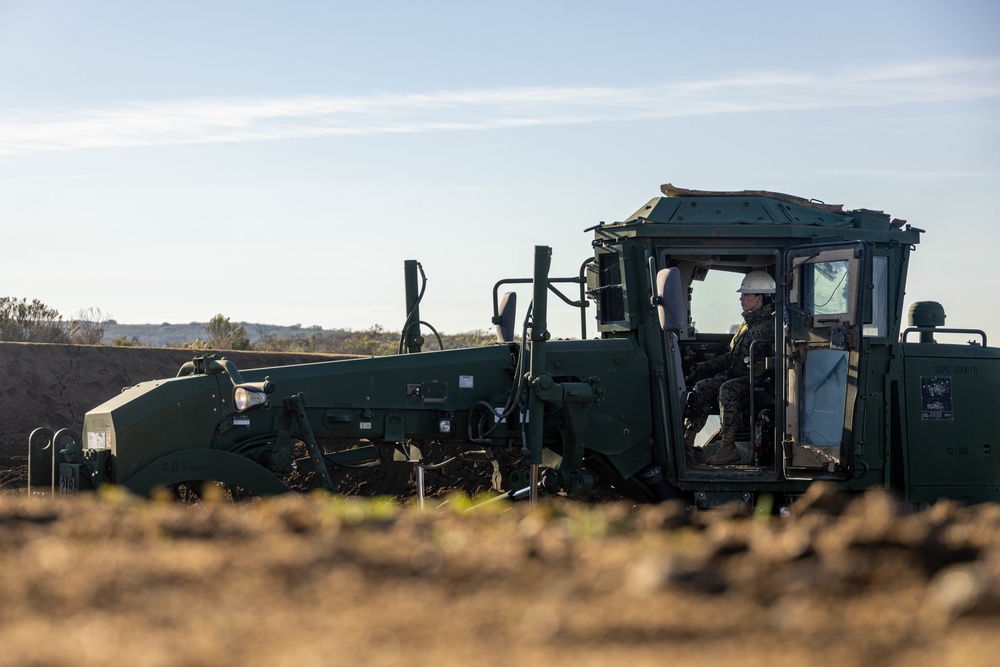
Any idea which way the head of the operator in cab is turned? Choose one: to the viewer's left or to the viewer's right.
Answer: to the viewer's left

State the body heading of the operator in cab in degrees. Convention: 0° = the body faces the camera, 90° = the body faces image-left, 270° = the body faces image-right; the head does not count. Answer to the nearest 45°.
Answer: approximately 90°

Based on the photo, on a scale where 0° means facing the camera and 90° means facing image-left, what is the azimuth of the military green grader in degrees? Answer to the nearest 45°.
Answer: approximately 90°
